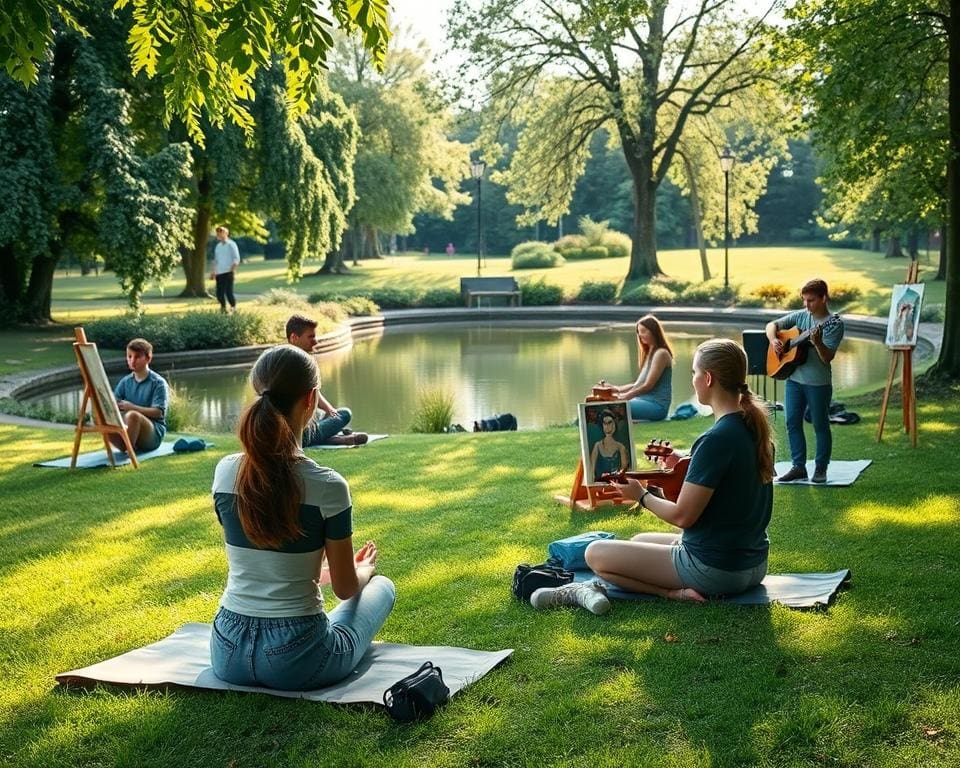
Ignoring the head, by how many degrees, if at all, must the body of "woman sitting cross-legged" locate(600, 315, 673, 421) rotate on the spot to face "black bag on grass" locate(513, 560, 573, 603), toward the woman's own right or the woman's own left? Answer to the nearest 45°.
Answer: approximately 90° to the woman's own left

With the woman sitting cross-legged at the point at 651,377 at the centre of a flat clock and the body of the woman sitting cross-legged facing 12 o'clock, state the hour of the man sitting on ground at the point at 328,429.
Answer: The man sitting on ground is roughly at 12 o'clock from the woman sitting cross-legged.

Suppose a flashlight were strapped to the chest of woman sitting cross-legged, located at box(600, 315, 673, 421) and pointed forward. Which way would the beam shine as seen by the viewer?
to the viewer's left

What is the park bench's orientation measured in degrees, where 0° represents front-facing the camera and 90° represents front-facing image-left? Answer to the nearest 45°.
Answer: approximately 0°

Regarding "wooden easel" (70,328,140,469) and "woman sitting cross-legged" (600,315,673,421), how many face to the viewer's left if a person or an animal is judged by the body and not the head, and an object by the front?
1

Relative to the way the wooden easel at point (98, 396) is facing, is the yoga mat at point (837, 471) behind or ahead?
ahead

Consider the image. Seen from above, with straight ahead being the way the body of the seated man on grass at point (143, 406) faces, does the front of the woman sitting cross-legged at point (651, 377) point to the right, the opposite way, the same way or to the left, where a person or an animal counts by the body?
to the right

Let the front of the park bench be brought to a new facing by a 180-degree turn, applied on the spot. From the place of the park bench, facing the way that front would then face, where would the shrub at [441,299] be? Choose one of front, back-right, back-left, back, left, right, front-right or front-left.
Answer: left

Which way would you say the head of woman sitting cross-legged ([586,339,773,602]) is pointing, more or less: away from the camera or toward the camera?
away from the camera

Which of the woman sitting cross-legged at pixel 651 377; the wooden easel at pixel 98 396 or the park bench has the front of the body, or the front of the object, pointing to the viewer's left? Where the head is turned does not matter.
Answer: the woman sitting cross-legged

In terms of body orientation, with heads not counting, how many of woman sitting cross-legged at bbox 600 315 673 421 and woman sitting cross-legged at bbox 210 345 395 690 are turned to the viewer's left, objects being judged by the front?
1

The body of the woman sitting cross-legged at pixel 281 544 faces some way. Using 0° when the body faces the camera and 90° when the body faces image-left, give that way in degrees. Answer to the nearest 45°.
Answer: approximately 225°

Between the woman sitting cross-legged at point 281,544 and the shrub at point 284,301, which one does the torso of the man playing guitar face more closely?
the woman sitting cross-legged

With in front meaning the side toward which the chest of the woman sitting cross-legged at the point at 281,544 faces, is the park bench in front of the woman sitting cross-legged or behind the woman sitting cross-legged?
in front

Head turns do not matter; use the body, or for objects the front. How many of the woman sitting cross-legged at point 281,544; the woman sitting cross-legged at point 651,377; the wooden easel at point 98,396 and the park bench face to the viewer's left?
1

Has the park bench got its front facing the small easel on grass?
yes

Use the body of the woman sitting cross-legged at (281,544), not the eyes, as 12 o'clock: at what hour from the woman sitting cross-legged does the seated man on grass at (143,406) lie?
The seated man on grass is roughly at 10 o'clock from the woman sitting cross-legged.
